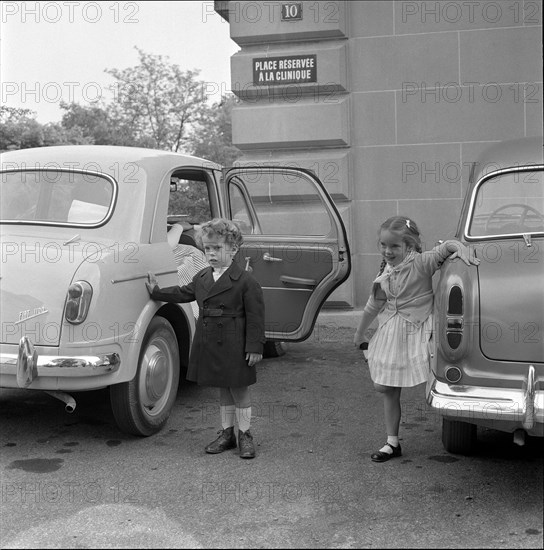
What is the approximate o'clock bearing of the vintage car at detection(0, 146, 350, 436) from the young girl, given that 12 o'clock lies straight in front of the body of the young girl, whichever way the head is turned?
The vintage car is roughly at 2 o'clock from the young girl.

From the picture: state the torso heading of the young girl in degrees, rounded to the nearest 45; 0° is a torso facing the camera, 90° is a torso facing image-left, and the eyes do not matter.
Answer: approximately 45°

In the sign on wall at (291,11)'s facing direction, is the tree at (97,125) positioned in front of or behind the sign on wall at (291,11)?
behind

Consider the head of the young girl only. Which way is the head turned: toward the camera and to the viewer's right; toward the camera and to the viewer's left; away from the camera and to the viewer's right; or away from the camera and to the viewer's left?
toward the camera and to the viewer's left

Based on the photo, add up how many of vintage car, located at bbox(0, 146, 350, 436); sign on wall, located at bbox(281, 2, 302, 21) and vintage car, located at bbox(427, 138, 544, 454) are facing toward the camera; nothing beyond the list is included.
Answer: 1

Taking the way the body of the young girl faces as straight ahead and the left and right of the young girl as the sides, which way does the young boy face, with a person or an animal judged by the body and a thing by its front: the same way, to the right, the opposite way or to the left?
the same way

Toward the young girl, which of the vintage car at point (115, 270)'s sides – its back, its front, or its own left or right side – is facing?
right

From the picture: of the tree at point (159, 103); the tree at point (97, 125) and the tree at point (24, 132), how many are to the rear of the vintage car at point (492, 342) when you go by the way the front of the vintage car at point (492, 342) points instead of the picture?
0

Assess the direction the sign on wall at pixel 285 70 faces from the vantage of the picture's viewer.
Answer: facing the viewer

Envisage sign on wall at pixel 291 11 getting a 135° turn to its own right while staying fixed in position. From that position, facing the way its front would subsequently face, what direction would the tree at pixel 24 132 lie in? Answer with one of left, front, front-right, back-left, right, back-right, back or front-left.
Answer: front

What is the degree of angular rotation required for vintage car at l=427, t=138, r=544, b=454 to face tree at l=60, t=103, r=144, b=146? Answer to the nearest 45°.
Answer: approximately 45° to its left

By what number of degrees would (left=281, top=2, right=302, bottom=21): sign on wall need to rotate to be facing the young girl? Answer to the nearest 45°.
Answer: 0° — it already faces them

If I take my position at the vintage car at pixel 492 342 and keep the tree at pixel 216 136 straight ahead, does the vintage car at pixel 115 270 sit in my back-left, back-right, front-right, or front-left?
front-left

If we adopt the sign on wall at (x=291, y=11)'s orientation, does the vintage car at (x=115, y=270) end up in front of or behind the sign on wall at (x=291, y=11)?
in front

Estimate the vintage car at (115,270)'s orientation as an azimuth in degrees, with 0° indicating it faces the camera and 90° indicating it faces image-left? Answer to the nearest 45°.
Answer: approximately 225°

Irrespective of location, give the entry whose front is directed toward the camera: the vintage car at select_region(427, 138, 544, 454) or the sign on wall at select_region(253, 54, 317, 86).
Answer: the sign on wall
